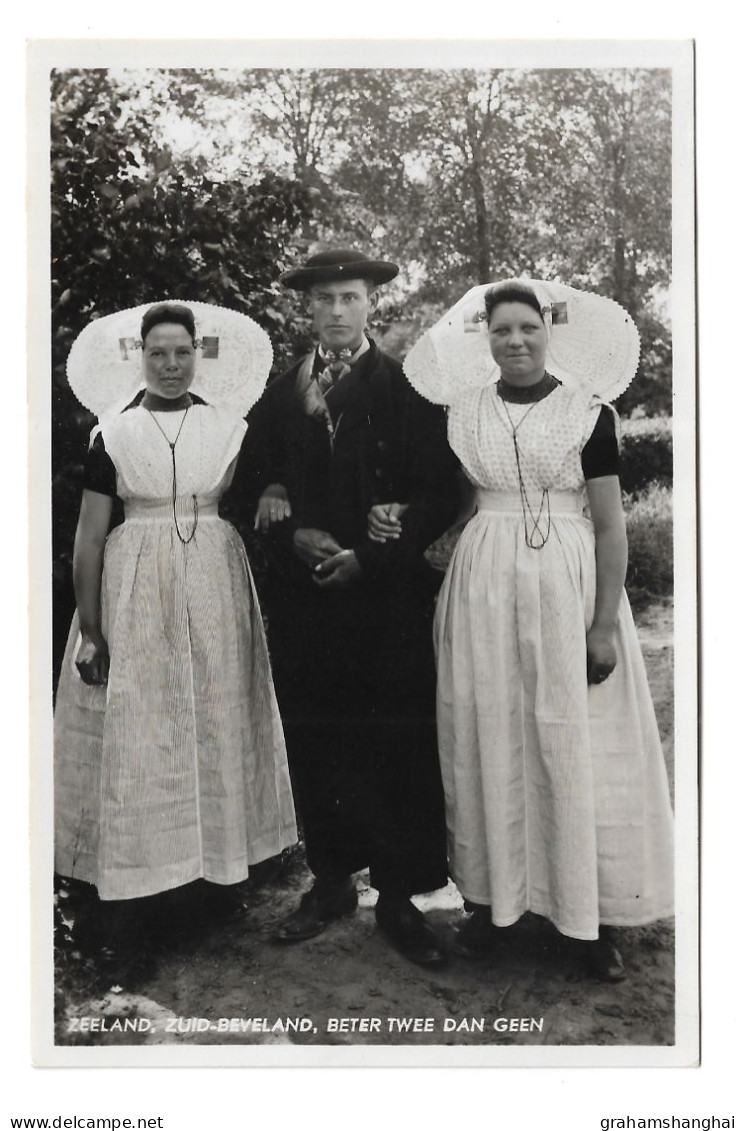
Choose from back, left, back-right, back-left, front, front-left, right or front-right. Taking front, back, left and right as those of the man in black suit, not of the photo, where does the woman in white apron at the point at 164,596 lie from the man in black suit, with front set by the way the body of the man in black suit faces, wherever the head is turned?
right

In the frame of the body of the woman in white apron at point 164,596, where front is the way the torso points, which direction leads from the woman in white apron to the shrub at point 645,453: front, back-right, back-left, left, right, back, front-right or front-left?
left

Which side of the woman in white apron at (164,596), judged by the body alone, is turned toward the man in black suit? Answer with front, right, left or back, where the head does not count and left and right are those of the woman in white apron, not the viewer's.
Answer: left

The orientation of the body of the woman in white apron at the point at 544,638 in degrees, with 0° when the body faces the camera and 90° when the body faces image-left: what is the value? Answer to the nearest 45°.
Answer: approximately 0°

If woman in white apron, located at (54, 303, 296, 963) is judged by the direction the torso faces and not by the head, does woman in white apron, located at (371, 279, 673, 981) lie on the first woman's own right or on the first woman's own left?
on the first woman's own left

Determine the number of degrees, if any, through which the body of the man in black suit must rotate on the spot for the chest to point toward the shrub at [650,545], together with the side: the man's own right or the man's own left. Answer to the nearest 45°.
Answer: approximately 90° to the man's own left

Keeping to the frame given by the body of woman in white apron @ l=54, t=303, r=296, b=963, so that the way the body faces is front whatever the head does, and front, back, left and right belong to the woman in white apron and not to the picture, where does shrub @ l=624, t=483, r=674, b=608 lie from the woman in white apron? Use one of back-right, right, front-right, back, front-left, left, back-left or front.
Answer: left

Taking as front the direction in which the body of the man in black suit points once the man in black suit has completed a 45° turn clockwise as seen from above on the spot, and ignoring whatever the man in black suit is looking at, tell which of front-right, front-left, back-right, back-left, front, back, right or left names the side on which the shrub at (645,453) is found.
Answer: back-left
